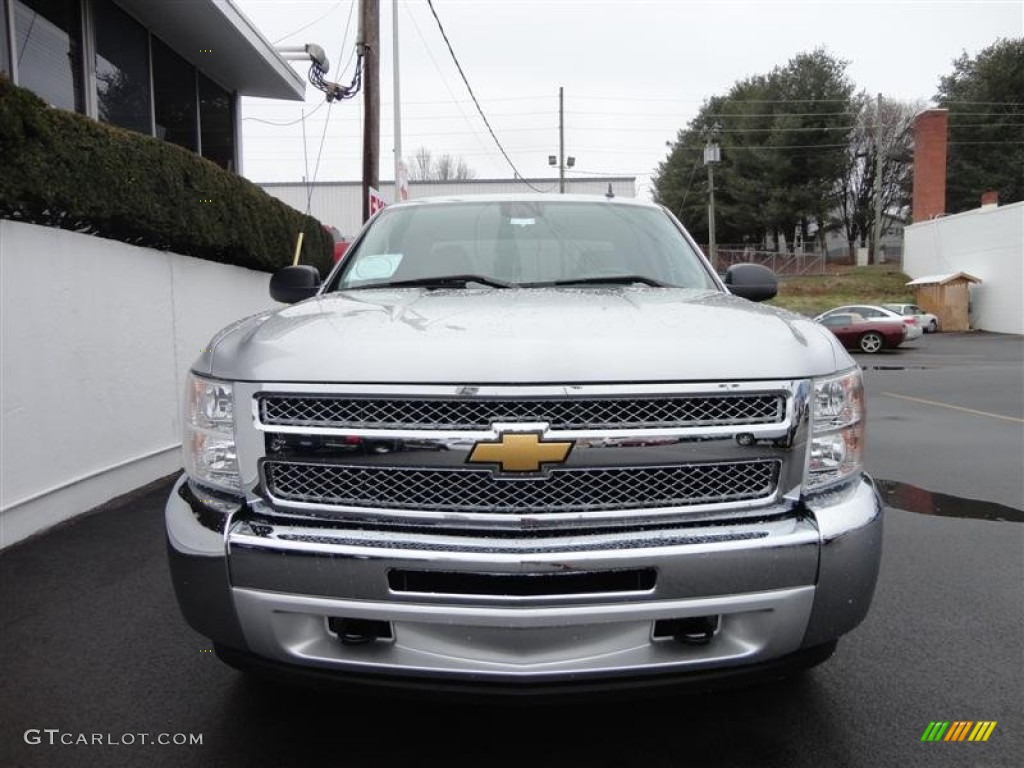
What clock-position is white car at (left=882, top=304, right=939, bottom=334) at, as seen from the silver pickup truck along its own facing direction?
The white car is roughly at 7 o'clock from the silver pickup truck.

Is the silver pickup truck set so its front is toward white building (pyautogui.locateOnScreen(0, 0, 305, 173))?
no

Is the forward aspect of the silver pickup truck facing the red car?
no

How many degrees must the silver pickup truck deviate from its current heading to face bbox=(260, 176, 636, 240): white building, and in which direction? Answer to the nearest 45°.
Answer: approximately 180°

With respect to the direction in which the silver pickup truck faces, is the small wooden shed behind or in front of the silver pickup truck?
behind

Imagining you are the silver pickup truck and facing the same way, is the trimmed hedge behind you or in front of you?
behind

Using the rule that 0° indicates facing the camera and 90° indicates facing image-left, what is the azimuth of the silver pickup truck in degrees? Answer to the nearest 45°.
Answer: approximately 0°

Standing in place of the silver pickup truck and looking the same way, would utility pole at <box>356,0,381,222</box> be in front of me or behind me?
behind

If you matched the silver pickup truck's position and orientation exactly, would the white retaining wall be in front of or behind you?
behind

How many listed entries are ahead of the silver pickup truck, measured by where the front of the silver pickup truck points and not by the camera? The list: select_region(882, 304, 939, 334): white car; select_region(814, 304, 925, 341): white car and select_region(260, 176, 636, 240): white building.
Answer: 0

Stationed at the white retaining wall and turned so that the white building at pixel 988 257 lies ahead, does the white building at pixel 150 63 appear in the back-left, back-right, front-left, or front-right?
front-left

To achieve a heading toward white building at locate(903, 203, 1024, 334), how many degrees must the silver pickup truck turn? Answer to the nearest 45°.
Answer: approximately 135° to its left

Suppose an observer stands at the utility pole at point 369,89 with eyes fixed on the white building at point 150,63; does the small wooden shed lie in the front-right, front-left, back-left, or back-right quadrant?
back-left
